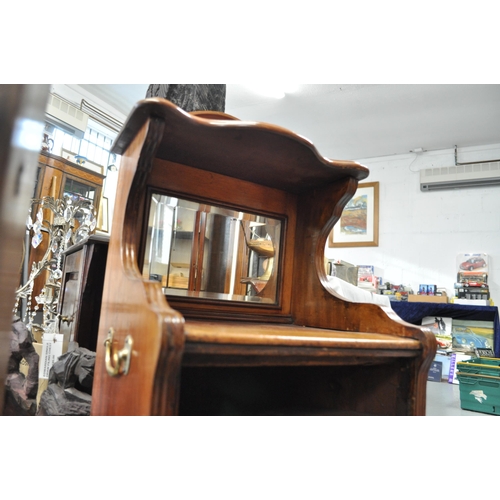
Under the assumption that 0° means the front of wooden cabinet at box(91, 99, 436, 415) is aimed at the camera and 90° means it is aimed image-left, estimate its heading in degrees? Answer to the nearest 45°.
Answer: approximately 315°

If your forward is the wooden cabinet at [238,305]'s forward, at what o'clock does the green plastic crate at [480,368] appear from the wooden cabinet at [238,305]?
The green plastic crate is roughly at 9 o'clock from the wooden cabinet.

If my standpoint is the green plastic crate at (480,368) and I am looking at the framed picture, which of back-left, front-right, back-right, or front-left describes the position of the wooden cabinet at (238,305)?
back-left

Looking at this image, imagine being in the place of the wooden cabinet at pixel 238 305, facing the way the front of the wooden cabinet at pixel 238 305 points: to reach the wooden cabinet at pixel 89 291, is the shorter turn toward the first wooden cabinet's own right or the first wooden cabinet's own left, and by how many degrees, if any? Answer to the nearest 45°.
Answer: approximately 180°

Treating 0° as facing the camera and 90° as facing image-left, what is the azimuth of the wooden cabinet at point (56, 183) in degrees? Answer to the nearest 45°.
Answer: approximately 315°

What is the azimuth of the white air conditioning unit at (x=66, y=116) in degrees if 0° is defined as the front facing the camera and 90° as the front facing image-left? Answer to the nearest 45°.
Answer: approximately 315°

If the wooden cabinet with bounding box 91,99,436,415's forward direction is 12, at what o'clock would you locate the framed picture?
The framed picture is roughly at 8 o'clock from the wooden cabinet.
